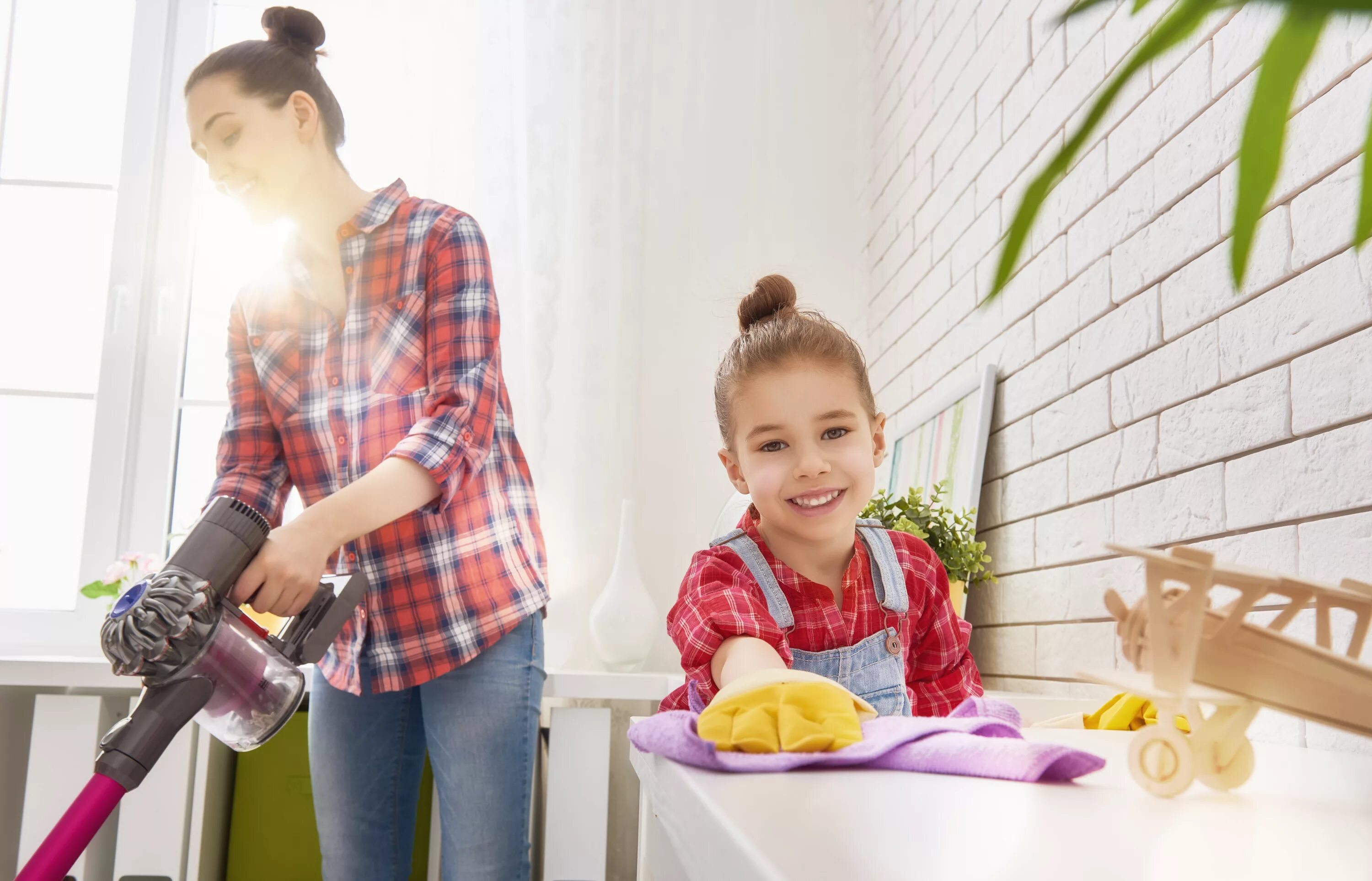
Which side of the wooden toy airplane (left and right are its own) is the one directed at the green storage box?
front

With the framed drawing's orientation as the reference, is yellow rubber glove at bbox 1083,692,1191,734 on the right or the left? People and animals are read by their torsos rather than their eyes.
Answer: on its left

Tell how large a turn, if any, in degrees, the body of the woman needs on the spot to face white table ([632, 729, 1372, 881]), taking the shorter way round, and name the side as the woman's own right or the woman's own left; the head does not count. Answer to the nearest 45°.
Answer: approximately 45° to the woman's own left

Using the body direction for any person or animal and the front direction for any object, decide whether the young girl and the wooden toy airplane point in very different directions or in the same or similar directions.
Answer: very different directions

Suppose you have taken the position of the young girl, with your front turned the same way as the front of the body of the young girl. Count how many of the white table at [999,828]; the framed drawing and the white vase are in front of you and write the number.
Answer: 1

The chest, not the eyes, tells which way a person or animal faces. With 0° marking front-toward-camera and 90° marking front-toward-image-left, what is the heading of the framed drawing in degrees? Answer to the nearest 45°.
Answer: approximately 45°

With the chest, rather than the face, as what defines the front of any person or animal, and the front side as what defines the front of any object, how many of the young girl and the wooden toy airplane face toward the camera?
1

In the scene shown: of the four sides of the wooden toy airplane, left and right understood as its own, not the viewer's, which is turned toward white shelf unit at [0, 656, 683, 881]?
front

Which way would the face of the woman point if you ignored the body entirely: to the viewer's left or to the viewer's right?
to the viewer's left

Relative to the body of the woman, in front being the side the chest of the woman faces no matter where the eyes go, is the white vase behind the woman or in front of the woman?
behind

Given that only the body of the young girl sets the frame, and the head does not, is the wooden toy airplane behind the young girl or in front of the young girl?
in front

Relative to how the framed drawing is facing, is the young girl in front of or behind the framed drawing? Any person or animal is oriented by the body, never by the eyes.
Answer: in front
